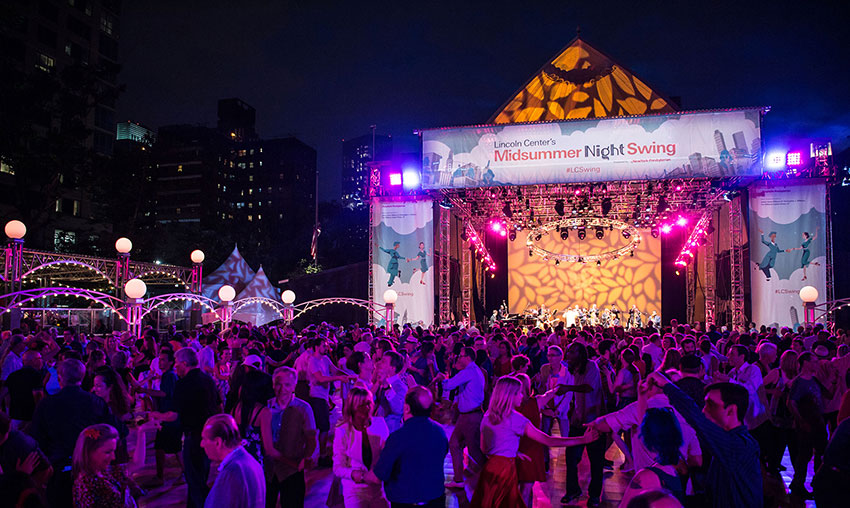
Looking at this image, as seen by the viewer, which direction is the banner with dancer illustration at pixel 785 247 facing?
toward the camera

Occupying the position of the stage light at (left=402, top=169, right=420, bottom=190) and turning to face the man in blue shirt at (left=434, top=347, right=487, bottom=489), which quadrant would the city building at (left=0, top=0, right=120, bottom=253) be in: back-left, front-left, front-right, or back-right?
back-right

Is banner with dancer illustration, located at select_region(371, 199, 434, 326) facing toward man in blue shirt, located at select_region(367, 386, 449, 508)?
yes

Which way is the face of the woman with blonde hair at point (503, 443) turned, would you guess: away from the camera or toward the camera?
away from the camera

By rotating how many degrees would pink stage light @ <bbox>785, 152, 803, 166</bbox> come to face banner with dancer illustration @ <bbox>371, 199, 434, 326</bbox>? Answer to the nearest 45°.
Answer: approximately 90° to its right

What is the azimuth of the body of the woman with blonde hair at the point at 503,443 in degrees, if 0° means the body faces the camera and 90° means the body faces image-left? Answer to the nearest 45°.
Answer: approximately 225°

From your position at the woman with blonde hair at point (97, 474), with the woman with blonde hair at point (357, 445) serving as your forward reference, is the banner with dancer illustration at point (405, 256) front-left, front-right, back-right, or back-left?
front-left

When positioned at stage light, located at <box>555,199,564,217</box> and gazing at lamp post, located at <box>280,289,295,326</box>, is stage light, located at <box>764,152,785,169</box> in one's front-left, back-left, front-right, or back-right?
back-left

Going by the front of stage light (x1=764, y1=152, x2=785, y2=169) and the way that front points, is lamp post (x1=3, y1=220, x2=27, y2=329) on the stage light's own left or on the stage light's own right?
on the stage light's own right

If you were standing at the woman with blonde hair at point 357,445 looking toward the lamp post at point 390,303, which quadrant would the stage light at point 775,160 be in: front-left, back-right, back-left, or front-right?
front-right

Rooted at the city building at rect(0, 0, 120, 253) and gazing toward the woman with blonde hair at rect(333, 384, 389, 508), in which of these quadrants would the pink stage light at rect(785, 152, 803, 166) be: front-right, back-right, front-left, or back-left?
front-left

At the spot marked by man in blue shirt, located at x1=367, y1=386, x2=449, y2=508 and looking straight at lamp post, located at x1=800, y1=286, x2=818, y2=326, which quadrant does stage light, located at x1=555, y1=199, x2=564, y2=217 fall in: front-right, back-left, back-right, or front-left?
front-left

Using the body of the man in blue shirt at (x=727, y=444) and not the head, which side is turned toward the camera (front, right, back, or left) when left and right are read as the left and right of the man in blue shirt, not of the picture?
left

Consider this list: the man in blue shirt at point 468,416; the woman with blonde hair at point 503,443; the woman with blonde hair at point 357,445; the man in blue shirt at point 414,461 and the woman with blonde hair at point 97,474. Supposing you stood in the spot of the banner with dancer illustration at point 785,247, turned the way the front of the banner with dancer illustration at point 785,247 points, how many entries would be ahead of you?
5

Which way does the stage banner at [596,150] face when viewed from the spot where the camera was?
facing the viewer
